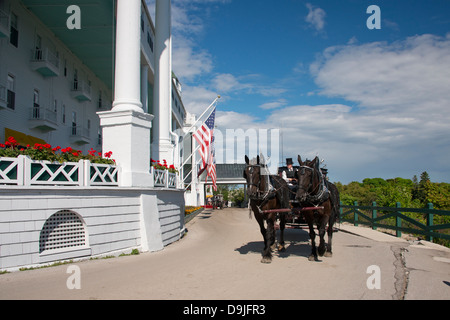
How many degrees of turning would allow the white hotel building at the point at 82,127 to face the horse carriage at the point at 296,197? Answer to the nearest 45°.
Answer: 0° — it already faces it

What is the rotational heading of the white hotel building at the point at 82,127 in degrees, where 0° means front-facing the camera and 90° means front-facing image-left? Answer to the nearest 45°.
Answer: approximately 315°

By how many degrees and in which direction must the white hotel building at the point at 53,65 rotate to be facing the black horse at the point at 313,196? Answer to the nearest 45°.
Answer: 0° — it already faces it

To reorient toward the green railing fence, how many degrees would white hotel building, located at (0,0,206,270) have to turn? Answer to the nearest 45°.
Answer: approximately 45° to its left

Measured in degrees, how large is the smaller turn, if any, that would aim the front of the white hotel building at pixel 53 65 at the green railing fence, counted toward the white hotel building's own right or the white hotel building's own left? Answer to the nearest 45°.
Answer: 0° — it already faces it

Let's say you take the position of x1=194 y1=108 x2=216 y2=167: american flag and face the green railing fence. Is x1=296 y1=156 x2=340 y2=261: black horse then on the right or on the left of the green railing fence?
right
